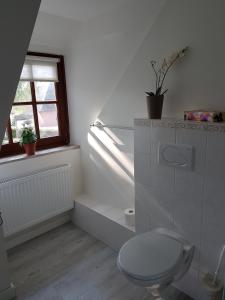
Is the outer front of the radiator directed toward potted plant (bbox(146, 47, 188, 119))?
yes

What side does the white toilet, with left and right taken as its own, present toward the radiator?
right

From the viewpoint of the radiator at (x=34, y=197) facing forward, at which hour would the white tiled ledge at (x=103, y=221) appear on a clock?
The white tiled ledge is roughly at 11 o'clock from the radiator.

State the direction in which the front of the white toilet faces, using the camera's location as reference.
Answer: facing the viewer and to the left of the viewer

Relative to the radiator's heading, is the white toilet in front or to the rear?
in front

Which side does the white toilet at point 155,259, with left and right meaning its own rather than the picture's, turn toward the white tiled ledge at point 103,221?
right

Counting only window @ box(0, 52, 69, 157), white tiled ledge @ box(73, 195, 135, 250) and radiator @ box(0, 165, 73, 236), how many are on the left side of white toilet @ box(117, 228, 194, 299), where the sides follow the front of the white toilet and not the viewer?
0
